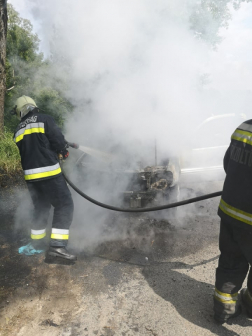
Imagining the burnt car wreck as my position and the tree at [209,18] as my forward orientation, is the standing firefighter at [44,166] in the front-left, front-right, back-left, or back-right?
back-left

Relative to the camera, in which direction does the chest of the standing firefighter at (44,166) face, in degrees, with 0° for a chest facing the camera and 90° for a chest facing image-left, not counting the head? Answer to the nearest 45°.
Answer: approximately 225°

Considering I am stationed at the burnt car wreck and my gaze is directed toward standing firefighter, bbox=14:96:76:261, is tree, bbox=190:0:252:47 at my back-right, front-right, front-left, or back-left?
back-right

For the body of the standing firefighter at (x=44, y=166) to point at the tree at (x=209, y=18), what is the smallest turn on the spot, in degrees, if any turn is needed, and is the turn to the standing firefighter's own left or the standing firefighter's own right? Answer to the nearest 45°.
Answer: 0° — they already face it
